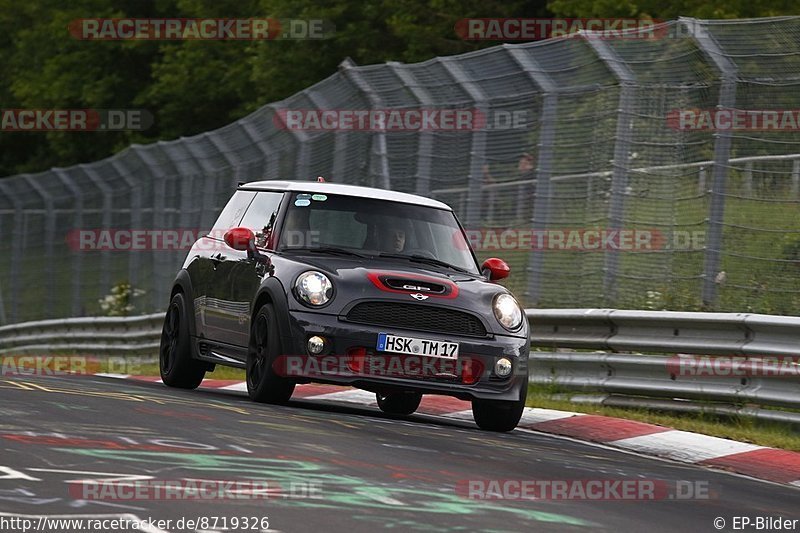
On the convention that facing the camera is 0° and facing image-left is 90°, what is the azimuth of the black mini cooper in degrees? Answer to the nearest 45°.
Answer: approximately 315°

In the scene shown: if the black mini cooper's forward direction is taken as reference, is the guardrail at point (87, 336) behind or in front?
behind
